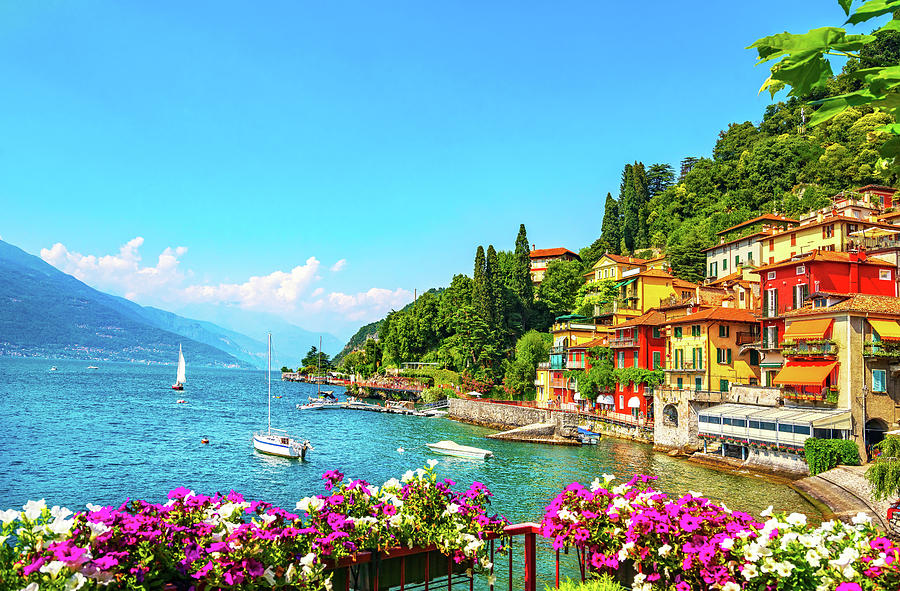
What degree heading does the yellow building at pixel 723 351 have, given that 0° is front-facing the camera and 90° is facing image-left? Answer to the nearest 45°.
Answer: approximately 45°

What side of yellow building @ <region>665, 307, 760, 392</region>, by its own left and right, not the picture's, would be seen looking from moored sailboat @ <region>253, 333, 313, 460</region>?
front

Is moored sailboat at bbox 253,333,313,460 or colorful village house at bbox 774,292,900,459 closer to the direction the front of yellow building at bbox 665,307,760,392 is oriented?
the moored sailboat

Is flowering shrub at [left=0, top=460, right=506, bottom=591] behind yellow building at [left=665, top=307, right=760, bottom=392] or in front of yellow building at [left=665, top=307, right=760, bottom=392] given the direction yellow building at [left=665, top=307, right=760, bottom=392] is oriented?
in front

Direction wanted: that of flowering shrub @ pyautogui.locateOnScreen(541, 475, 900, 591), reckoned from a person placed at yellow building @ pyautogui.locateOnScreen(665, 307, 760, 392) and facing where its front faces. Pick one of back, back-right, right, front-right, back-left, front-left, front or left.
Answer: front-left

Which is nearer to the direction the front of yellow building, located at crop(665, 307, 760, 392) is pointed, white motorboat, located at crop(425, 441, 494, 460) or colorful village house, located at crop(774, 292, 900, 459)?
the white motorboat

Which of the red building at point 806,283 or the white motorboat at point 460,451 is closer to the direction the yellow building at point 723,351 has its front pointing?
the white motorboat

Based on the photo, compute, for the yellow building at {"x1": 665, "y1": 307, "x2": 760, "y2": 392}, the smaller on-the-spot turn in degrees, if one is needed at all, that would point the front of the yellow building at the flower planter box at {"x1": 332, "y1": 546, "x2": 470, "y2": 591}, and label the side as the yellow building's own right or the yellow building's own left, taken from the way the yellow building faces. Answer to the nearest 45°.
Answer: approximately 45° to the yellow building's own left

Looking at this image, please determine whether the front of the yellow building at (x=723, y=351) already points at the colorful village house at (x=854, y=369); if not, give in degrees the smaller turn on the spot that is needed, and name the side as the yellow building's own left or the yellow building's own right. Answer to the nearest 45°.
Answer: approximately 90° to the yellow building's own left

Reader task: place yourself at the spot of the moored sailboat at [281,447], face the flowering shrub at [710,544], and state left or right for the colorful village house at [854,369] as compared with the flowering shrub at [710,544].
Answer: left

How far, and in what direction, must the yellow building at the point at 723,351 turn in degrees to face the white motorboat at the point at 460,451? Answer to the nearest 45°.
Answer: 0° — it already faces it

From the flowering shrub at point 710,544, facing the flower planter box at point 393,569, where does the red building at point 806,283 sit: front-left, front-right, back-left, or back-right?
back-right
